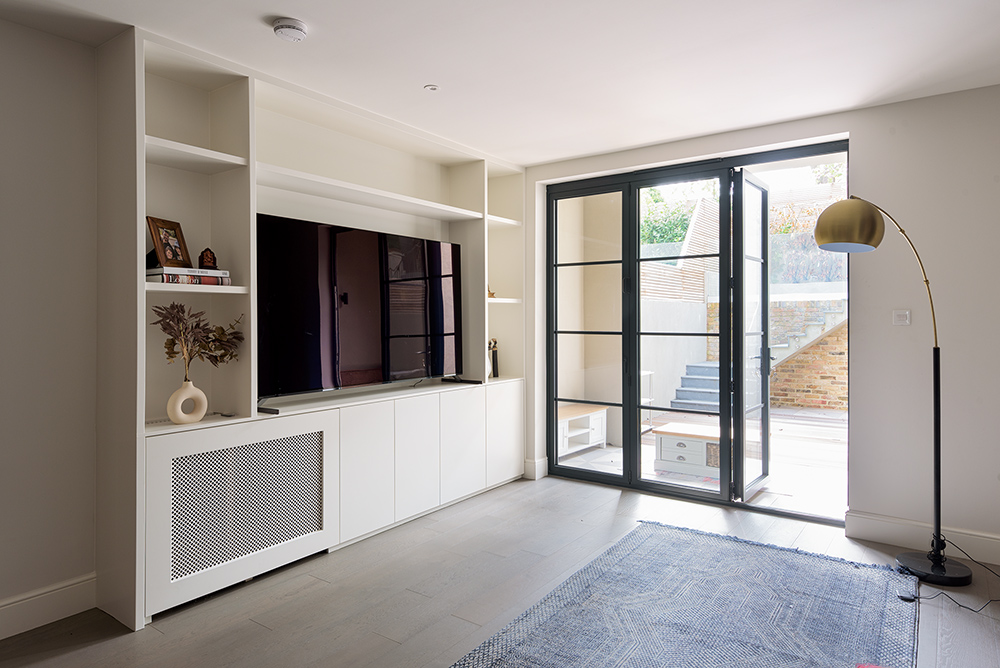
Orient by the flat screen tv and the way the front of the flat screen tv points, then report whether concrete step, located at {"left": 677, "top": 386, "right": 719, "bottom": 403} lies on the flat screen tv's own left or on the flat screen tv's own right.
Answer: on the flat screen tv's own left

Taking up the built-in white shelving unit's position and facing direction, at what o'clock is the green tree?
The green tree is roughly at 10 o'clock from the built-in white shelving unit.

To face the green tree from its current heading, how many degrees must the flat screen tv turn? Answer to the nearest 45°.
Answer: approximately 45° to its left

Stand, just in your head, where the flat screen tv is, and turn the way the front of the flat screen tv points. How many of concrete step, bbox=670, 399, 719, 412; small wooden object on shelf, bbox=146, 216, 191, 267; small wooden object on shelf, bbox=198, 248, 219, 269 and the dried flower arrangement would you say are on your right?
3

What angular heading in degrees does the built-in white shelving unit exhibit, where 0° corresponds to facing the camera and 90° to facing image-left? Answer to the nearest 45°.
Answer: approximately 315°

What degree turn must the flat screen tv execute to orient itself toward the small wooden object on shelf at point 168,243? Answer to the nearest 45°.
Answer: approximately 90° to its right

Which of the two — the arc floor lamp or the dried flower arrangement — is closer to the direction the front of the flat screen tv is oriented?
the arc floor lamp

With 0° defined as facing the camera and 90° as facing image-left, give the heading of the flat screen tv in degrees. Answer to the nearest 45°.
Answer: approximately 315°

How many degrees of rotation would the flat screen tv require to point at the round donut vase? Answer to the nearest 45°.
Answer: approximately 90° to its right

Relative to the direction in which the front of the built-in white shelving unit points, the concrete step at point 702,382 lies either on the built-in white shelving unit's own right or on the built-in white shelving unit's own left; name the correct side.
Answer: on the built-in white shelving unit's own left
